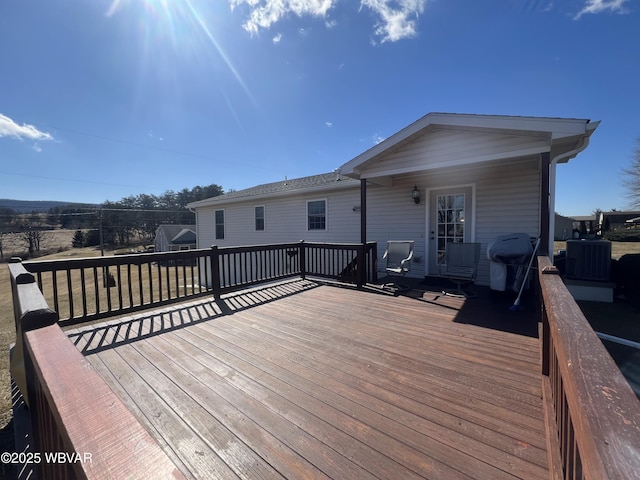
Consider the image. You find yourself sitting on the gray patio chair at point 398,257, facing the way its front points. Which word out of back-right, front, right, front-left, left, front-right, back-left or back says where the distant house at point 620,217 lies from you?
back

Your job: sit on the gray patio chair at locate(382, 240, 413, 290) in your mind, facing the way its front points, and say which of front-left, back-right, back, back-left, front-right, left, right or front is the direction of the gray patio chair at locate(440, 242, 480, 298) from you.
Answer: back-left

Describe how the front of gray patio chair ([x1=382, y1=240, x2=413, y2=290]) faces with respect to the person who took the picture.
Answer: facing the viewer and to the left of the viewer

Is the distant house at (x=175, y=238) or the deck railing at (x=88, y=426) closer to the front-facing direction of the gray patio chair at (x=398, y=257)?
the deck railing

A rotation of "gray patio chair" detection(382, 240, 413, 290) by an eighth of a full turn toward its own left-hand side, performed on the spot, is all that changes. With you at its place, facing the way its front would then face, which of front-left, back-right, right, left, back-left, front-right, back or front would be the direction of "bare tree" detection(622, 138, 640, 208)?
back-left

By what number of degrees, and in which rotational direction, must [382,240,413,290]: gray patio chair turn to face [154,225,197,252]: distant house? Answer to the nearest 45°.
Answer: approximately 90° to its right

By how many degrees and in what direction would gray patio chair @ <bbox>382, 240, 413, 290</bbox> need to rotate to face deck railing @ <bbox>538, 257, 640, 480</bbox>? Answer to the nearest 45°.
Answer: approximately 45° to its left
